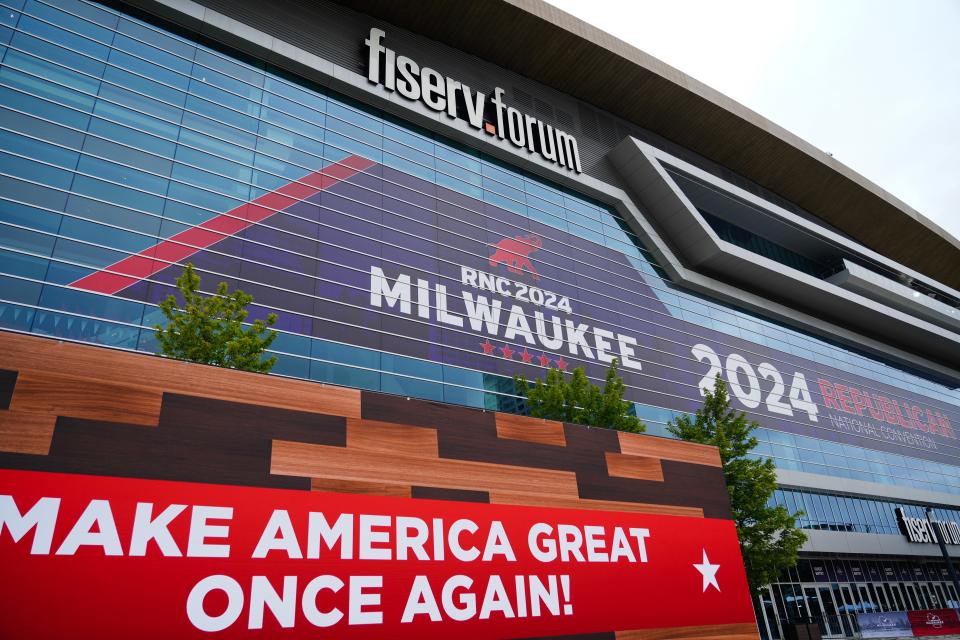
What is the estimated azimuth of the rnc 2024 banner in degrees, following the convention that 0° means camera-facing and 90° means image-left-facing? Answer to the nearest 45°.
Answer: approximately 315°

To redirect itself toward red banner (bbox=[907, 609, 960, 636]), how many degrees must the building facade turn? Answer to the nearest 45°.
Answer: approximately 90° to its left

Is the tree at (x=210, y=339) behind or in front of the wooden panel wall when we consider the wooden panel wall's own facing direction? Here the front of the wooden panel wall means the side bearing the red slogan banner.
behind

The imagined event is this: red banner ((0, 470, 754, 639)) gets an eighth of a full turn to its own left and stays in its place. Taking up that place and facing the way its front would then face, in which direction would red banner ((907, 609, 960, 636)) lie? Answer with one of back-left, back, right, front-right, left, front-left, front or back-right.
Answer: front-left

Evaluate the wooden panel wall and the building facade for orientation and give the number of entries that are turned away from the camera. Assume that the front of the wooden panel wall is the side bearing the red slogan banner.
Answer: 0

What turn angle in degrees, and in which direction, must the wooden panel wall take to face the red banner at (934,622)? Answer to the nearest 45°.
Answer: approximately 90° to its left

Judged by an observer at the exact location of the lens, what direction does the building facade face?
facing the viewer and to the right of the viewer

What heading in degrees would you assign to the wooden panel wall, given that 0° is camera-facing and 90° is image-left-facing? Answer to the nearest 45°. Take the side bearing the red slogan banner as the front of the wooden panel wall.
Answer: approximately 315°

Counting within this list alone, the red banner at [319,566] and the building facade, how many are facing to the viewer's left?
0
